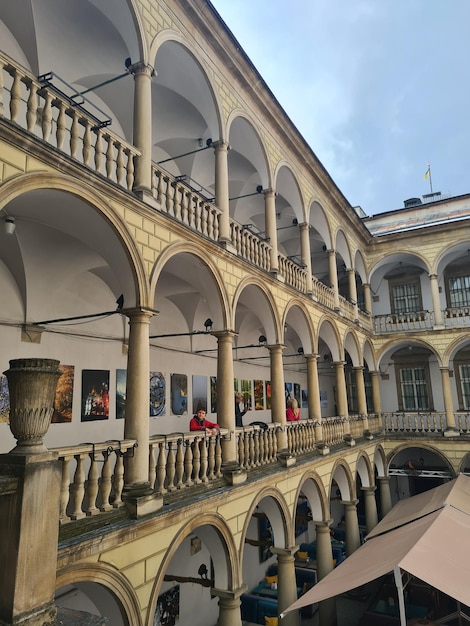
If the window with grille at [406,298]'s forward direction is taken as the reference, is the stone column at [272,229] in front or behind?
in front

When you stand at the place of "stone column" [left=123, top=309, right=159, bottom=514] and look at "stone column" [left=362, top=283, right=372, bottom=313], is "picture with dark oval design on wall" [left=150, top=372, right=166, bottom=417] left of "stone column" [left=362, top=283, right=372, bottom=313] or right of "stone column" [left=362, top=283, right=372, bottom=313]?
left

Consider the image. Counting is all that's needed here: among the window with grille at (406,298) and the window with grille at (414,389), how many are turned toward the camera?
2

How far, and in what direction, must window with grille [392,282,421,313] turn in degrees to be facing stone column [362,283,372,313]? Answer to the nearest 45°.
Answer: approximately 45° to its right

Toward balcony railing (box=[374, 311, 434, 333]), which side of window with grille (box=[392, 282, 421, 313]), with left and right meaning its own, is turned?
front

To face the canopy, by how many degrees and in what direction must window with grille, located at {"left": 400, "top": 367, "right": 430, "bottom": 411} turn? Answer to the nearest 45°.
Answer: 0° — it already faces it

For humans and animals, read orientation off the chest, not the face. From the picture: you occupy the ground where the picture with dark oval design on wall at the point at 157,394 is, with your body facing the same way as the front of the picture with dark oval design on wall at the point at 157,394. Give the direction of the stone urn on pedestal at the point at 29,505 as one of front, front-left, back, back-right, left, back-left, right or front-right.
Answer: front-right

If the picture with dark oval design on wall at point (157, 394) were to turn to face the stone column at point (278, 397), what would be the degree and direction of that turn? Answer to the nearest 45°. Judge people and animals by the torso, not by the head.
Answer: approximately 45° to its left

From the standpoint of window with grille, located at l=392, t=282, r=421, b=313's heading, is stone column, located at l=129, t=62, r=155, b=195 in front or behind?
in front

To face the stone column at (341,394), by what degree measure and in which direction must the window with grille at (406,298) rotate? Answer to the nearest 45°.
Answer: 0° — it already faces it

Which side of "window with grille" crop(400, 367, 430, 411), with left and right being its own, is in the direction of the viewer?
front

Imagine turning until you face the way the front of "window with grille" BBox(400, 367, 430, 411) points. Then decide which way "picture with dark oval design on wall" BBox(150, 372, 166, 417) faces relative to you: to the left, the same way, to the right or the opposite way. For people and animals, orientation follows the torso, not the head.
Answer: to the left

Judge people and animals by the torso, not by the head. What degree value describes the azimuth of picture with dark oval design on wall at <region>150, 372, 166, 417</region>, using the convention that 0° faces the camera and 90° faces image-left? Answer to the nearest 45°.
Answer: approximately 315°

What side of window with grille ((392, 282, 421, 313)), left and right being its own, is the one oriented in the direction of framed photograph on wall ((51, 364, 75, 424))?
front

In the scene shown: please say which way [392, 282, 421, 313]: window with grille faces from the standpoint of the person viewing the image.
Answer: facing the viewer

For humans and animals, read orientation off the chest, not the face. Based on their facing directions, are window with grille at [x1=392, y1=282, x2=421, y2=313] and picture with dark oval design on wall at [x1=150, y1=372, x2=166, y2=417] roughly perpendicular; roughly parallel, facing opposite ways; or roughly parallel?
roughly perpendicular
